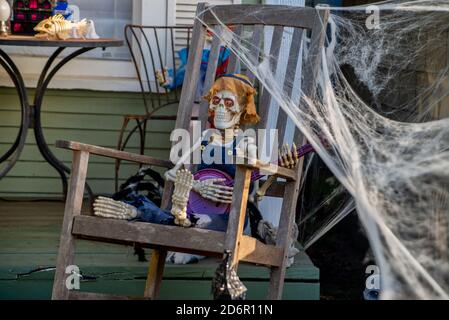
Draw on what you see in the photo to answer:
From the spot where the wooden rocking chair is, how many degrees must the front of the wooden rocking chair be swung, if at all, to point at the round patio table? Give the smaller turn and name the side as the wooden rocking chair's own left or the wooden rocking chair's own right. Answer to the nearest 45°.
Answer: approximately 90° to the wooden rocking chair's own right

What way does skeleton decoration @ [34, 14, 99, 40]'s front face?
to the viewer's left

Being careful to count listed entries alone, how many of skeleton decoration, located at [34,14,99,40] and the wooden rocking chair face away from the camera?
0

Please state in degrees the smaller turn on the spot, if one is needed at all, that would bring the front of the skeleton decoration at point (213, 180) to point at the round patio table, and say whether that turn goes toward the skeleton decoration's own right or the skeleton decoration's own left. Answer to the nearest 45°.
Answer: approximately 90° to the skeleton decoration's own right

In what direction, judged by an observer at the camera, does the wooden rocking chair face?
facing the viewer and to the left of the viewer

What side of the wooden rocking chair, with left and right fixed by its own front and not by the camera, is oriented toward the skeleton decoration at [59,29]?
right
